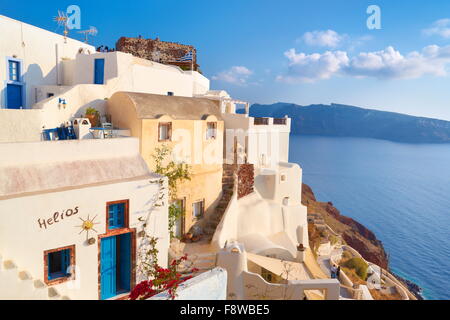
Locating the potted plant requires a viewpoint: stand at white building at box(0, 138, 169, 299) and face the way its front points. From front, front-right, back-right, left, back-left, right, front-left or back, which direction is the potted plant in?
back-left

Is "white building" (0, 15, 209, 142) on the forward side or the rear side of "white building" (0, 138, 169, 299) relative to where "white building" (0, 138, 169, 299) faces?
on the rear side

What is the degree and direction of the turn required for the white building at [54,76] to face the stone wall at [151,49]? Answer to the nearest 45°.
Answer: approximately 135° to its left

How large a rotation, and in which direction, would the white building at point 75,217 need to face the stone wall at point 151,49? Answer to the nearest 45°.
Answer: approximately 135° to its left

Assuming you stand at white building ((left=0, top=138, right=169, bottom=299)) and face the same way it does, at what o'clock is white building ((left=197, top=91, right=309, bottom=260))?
white building ((left=197, top=91, right=309, bottom=260)) is roughly at 9 o'clock from white building ((left=0, top=138, right=169, bottom=299)).

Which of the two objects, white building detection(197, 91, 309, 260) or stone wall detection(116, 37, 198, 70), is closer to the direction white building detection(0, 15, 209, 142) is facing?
the white building

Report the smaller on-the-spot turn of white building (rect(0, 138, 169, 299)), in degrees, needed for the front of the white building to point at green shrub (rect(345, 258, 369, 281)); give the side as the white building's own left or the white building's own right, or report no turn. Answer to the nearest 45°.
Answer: approximately 90° to the white building's own left

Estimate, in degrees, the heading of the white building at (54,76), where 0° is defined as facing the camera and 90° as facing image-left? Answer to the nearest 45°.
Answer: approximately 315°

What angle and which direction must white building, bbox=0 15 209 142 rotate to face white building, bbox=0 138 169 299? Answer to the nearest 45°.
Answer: approximately 45° to its right
